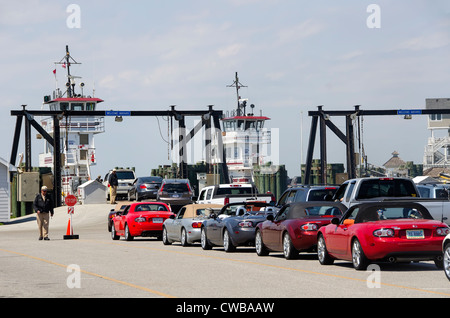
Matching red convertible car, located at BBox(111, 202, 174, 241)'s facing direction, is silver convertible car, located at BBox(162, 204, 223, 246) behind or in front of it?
behind

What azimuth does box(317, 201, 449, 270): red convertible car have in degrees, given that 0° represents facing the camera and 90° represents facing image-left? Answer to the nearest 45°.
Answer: approximately 135°

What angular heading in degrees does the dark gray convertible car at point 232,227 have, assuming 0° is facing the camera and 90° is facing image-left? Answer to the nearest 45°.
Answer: approximately 135°

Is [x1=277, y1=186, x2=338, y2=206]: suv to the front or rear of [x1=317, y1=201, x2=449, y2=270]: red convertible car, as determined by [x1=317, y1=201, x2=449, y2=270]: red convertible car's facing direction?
to the front

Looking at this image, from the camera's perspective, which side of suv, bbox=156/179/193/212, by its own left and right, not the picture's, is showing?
back

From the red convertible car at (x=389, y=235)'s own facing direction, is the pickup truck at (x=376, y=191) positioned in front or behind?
in front

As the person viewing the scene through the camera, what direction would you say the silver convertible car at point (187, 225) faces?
facing away from the viewer and to the left of the viewer

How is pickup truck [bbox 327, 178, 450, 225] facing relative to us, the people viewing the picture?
facing away from the viewer and to the left of the viewer
